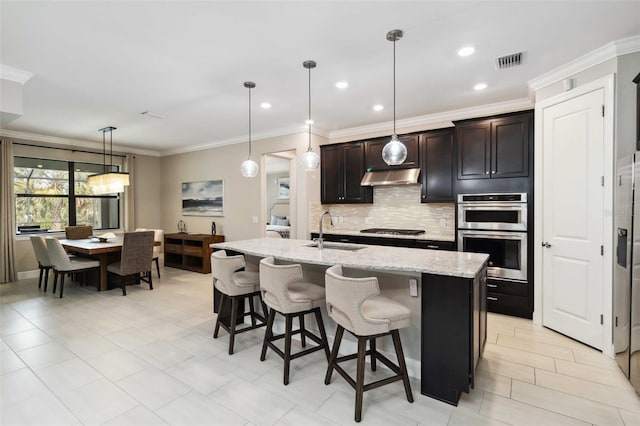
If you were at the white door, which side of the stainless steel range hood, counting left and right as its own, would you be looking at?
left

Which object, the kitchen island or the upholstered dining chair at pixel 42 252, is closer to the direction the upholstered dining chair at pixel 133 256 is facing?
the upholstered dining chair

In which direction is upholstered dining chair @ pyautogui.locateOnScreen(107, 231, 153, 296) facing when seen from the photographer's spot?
facing away from the viewer and to the left of the viewer

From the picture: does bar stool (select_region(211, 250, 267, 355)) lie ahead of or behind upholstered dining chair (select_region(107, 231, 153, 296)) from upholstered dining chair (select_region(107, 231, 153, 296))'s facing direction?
behind

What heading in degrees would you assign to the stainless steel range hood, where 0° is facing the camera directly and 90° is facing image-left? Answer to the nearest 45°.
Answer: approximately 45°

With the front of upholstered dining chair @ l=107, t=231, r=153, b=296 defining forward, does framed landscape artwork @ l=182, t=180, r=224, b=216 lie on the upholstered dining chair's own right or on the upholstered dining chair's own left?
on the upholstered dining chair's own right

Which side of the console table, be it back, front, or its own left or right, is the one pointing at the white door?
left

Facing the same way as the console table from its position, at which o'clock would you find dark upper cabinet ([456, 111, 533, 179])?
The dark upper cabinet is roughly at 9 o'clock from the console table.

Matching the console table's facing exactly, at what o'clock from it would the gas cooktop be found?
The gas cooktop is roughly at 9 o'clock from the console table.

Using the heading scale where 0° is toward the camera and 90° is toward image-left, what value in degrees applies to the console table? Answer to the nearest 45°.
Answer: approximately 45°

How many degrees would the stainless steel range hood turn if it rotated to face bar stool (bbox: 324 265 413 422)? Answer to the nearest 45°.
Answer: approximately 45° to its left
